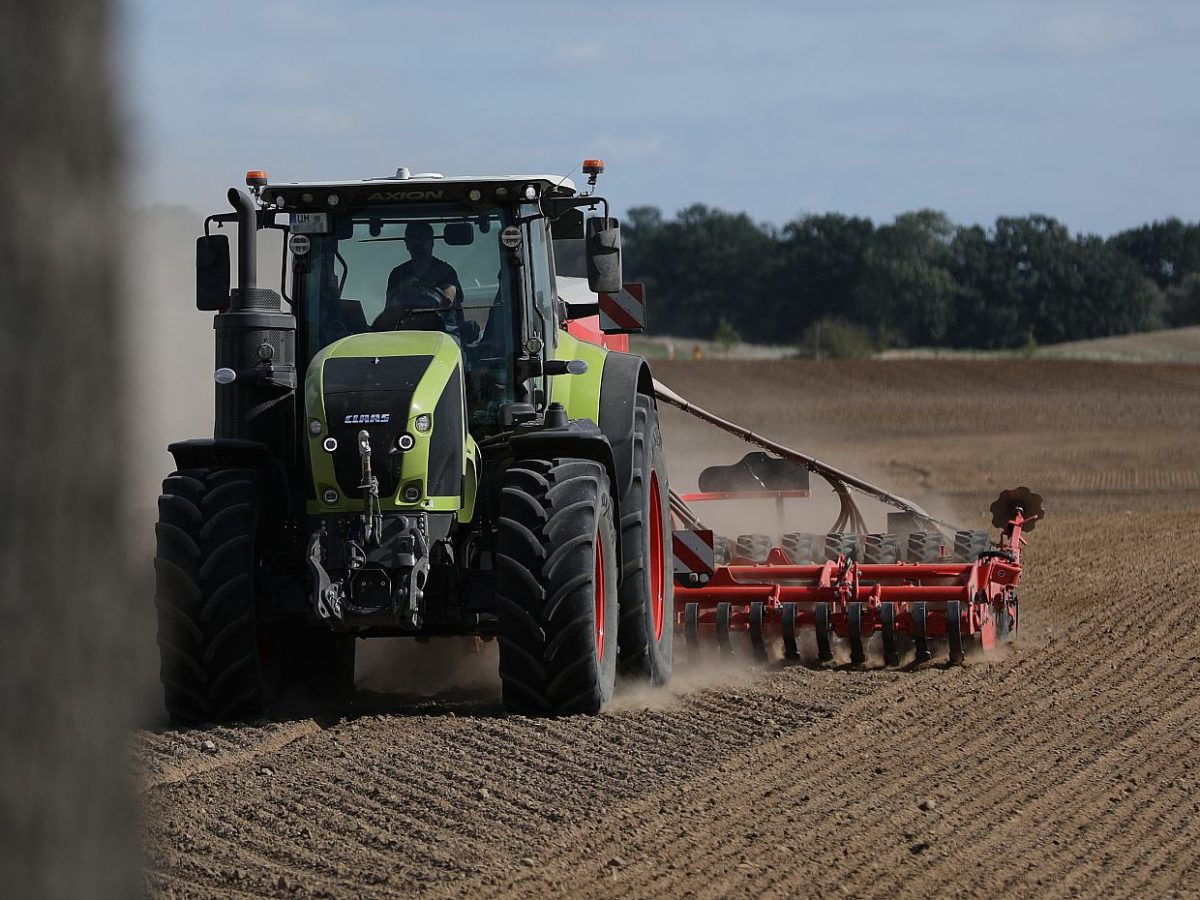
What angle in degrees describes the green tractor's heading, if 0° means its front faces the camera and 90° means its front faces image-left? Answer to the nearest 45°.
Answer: approximately 0°

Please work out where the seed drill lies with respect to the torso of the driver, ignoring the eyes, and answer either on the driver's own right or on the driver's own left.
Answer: on the driver's own left

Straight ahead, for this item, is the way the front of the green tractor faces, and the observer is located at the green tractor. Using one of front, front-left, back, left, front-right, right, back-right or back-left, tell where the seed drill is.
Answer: back-left

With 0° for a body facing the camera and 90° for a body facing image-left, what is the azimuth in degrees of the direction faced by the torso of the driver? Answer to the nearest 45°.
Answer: approximately 0°
